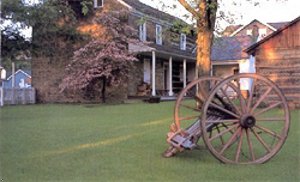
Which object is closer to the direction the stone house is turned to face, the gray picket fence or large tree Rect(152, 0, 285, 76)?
the large tree

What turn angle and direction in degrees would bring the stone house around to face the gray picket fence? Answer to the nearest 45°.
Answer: approximately 135° to its right

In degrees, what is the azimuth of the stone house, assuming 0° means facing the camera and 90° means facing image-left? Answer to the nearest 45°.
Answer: approximately 315°
